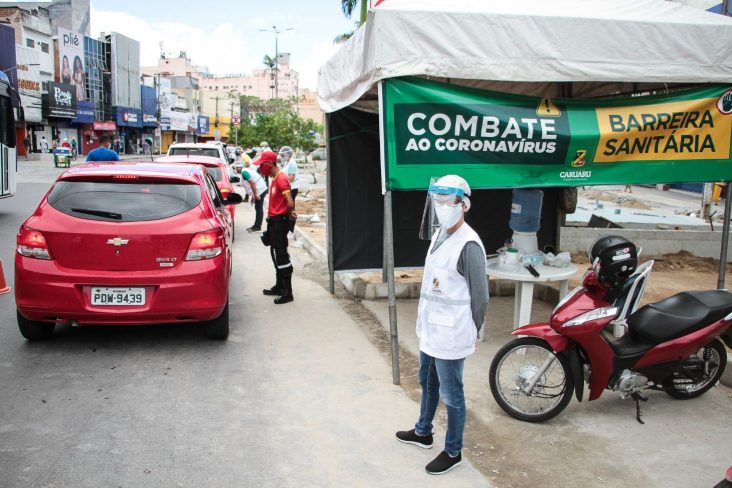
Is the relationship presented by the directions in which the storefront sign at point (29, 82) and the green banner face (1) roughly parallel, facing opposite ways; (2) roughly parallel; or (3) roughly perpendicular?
roughly perpendicular

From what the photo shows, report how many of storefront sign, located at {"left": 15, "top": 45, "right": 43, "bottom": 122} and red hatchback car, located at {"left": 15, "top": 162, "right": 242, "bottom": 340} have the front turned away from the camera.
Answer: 1

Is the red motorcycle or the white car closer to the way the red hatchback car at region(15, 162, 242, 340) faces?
the white car

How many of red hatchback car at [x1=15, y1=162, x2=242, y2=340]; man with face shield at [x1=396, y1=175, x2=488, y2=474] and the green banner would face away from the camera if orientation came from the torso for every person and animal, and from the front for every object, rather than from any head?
1

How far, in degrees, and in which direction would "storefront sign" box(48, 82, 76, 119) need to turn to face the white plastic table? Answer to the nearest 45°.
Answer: approximately 45° to its right

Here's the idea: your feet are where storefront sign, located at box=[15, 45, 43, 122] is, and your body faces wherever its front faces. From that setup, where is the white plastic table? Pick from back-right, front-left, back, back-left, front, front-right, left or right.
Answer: front-right

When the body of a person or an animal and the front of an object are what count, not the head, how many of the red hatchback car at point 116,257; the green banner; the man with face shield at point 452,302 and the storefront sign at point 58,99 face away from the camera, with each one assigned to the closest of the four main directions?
1

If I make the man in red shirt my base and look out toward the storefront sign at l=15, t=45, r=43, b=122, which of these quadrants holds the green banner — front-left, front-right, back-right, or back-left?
back-right

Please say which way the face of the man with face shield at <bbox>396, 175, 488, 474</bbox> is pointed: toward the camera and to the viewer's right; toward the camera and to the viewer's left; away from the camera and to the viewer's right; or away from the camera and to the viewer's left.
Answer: toward the camera and to the viewer's left

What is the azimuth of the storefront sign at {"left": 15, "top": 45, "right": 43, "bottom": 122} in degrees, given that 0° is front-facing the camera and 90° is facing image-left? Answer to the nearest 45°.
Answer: approximately 315°

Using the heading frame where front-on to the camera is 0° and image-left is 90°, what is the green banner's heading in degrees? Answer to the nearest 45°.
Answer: approximately 0°

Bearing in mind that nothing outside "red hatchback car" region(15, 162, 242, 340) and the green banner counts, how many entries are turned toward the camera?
1

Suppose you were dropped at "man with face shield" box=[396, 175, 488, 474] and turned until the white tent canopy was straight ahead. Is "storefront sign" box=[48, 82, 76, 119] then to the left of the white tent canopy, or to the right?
left

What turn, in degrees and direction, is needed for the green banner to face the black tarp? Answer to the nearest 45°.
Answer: approximately 135° to its right

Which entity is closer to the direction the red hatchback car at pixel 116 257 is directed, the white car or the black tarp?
the white car

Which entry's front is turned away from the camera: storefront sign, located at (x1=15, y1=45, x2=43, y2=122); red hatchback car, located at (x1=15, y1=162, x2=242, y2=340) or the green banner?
the red hatchback car

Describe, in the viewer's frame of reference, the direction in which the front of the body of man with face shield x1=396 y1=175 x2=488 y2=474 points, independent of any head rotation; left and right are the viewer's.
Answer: facing the viewer and to the left of the viewer

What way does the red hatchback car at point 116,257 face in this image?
away from the camera
